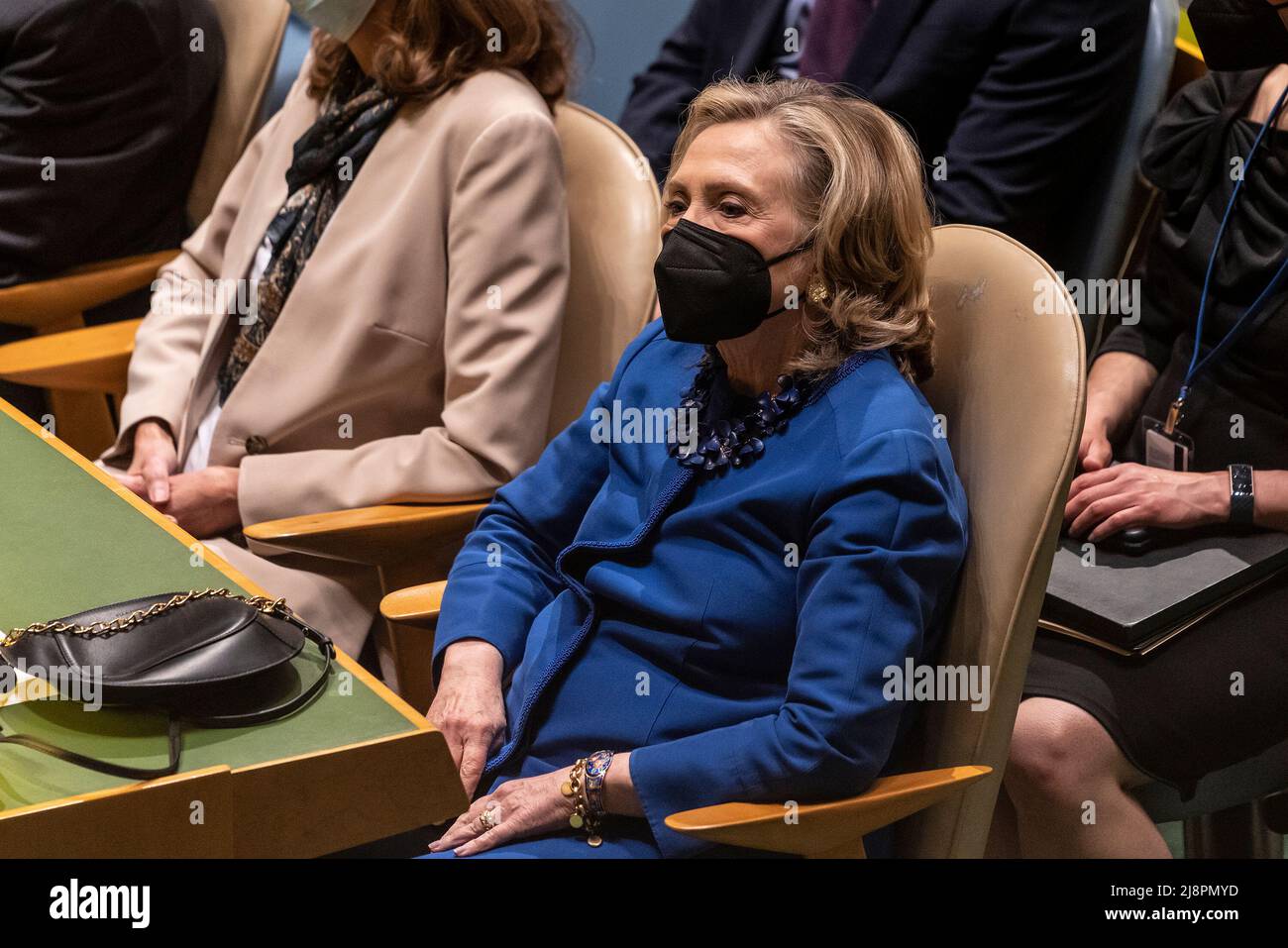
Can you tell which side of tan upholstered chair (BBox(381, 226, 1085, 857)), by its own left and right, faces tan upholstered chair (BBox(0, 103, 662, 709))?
right

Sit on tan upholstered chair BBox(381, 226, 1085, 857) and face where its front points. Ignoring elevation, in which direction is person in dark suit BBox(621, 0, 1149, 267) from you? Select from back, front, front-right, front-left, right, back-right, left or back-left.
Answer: back-right

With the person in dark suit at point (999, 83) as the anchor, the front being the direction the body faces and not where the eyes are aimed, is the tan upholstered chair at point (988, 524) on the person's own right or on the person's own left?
on the person's own left
